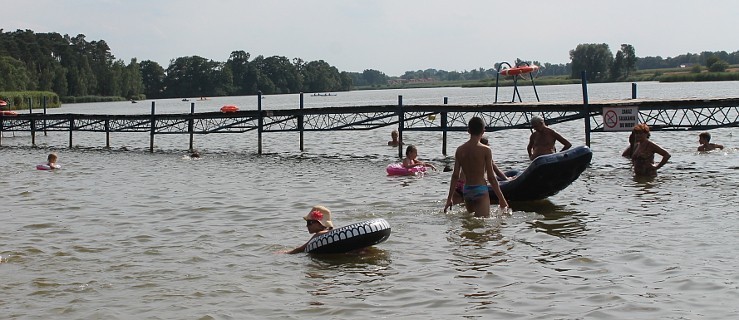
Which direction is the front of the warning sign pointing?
toward the camera

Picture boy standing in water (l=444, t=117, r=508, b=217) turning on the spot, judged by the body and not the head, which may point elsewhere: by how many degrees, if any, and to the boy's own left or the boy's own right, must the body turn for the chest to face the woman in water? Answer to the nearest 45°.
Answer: approximately 45° to the boy's own right

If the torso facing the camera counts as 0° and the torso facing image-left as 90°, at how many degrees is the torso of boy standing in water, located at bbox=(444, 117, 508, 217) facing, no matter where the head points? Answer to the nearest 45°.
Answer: approximately 180°

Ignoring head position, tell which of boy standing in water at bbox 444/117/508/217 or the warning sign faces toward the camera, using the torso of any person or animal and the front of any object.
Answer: the warning sign

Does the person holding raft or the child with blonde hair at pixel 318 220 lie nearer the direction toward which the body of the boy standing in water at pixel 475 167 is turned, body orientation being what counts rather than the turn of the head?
the person holding raft

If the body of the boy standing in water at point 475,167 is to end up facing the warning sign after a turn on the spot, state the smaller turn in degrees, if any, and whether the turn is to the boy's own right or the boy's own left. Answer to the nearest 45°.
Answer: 0° — they already face it

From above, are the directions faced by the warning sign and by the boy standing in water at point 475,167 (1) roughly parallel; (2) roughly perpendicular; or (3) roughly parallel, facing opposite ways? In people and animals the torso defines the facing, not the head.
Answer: roughly parallel, facing opposite ways

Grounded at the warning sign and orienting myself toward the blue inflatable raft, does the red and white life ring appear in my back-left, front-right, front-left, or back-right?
back-right

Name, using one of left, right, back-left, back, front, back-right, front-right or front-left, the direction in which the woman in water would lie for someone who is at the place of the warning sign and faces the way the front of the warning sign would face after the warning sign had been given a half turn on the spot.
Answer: back
